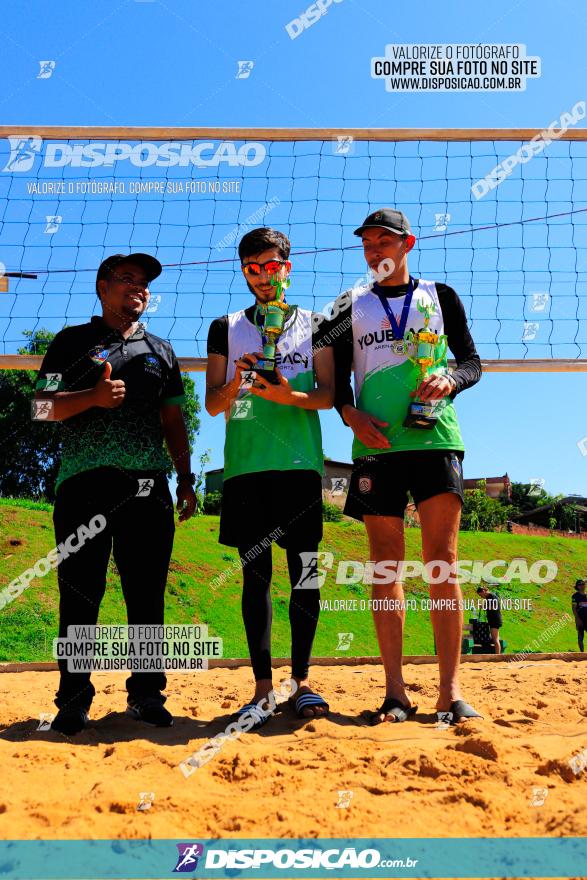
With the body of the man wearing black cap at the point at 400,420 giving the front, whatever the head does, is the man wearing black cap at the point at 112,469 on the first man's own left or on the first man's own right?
on the first man's own right

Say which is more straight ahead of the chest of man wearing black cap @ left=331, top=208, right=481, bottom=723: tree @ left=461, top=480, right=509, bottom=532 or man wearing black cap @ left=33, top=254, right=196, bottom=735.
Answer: the man wearing black cap

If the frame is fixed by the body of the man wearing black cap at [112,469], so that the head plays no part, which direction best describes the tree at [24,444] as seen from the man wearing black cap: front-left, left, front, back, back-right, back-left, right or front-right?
back

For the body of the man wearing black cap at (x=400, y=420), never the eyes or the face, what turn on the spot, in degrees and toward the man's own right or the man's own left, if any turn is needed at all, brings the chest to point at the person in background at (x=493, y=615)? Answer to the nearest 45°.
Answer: approximately 180°

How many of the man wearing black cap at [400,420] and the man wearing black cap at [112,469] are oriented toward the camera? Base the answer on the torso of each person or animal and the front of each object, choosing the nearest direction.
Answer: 2

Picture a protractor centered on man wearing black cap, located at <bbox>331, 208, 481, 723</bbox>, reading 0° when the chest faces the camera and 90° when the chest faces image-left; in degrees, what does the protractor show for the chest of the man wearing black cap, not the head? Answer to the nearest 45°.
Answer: approximately 0°

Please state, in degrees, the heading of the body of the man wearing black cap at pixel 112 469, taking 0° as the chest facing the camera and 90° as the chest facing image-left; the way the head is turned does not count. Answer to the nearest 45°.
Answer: approximately 0°

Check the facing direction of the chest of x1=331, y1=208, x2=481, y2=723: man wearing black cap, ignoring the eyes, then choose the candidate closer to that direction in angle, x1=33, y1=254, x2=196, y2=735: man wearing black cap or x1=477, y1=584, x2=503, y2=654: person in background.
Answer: the man wearing black cap

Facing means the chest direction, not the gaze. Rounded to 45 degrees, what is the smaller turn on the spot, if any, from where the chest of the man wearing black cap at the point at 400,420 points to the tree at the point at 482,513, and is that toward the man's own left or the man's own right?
approximately 180°
